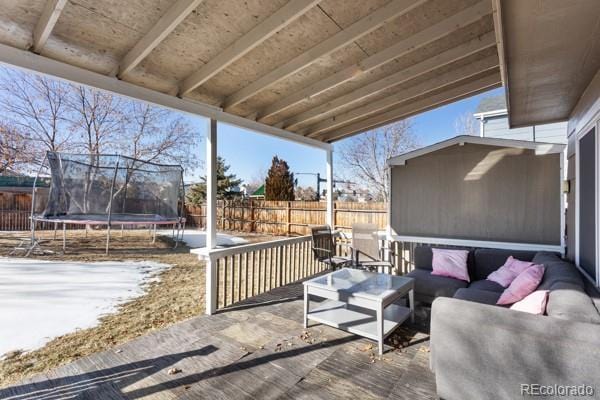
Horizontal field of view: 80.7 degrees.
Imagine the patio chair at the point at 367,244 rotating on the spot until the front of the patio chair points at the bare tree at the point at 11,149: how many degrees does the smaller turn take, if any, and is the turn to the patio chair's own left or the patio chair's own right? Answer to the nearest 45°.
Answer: approximately 135° to the patio chair's own right

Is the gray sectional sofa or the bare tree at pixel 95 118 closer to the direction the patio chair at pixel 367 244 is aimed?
the gray sectional sofa

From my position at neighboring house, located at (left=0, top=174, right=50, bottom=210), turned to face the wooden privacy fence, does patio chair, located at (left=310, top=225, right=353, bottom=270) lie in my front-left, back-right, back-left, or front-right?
front-right

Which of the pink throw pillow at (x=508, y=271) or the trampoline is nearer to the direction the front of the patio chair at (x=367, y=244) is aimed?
the pink throw pillow

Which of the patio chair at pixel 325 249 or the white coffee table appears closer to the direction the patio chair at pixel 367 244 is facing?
the white coffee table

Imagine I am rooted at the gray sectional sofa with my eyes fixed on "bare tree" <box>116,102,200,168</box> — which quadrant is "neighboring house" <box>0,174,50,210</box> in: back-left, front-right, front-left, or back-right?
front-left

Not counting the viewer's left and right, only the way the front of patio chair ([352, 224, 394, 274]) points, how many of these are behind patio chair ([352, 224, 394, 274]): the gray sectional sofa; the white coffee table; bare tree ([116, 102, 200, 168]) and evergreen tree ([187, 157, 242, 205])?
2

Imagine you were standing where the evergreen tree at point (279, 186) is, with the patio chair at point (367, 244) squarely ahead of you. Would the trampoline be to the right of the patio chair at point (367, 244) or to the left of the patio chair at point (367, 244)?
right

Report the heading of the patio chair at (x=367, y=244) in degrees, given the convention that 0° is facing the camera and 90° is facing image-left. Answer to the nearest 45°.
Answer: approximately 315°

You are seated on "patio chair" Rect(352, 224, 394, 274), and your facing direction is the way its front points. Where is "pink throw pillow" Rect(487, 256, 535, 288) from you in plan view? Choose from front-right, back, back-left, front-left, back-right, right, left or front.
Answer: front

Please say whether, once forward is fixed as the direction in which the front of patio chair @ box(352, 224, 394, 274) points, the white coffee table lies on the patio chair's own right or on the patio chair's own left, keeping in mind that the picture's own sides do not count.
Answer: on the patio chair's own right

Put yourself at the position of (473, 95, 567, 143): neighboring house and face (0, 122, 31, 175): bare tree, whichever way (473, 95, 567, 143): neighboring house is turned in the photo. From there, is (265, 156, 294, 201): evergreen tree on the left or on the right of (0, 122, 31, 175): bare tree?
right

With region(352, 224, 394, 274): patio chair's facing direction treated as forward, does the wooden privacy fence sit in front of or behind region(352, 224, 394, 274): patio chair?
behind
